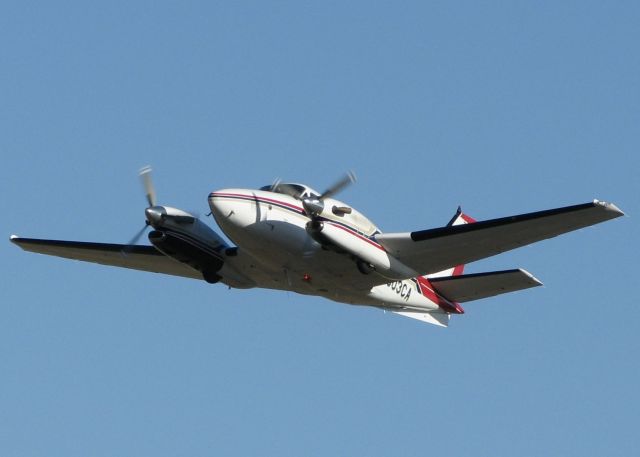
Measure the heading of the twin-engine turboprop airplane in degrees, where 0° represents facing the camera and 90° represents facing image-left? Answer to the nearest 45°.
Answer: approximately 45°
